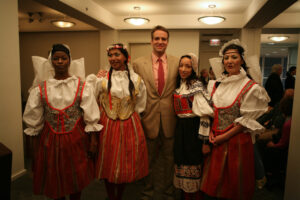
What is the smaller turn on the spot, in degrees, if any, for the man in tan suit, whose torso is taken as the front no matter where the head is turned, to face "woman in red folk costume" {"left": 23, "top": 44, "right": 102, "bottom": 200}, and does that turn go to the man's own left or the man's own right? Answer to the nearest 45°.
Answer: approximately 45° to the man's own right

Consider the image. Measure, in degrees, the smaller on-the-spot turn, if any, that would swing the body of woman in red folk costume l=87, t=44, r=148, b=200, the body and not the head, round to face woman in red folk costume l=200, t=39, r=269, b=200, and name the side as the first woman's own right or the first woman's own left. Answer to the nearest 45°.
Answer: approximately 90° to the first woman's own left

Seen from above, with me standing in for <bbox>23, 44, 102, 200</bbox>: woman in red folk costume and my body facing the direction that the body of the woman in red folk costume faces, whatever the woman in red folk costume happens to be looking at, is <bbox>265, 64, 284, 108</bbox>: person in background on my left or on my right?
on my left

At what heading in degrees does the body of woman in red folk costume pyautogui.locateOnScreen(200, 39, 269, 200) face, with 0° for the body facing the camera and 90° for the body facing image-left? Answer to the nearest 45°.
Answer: approximately 45°

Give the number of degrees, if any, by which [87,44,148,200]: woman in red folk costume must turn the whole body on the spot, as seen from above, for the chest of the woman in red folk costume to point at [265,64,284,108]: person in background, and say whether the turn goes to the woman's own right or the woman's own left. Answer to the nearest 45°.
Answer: approximately 135° to the woman's own left

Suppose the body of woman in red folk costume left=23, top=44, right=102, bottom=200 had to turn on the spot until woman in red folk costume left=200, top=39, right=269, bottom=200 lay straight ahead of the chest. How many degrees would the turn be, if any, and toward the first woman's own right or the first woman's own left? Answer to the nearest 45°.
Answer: approximately 90° to the first woman's own left
